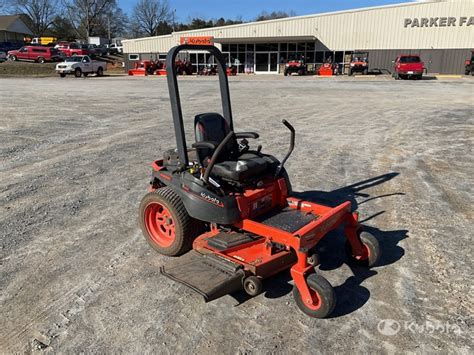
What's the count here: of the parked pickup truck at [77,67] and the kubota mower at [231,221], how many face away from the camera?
0

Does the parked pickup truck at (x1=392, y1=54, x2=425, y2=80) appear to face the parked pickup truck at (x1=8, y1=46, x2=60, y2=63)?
no

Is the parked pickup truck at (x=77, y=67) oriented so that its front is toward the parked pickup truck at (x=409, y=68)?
no

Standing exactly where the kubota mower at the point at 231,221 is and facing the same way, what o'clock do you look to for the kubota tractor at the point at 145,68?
the kubota tractor at the point at 145,68 is roughly at 7 o'clock from the kubota mower at the point at 231,221.

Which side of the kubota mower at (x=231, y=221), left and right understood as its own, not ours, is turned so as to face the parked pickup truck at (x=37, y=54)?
back

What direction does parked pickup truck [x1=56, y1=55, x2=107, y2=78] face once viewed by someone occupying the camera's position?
facing the viewer and to the left of the viewer

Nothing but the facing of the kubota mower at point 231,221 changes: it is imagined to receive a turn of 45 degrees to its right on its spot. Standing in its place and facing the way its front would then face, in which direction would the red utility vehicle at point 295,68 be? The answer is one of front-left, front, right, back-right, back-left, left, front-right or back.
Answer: back

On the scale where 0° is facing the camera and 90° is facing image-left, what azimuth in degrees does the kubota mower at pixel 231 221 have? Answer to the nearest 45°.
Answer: approximately 315°

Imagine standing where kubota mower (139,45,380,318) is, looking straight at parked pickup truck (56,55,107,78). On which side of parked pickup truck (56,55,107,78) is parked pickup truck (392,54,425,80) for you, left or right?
right

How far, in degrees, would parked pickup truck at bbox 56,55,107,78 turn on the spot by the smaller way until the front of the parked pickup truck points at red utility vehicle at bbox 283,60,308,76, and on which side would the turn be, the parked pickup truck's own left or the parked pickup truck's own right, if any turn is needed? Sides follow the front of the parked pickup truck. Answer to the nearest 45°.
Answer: approximately 135° to the parked pickup truck's own left

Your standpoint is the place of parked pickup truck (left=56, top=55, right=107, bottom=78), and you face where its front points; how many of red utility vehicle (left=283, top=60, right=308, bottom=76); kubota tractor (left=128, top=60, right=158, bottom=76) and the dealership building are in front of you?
0

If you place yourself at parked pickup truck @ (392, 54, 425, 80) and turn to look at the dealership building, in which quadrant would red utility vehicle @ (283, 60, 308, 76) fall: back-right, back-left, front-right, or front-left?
front-left
